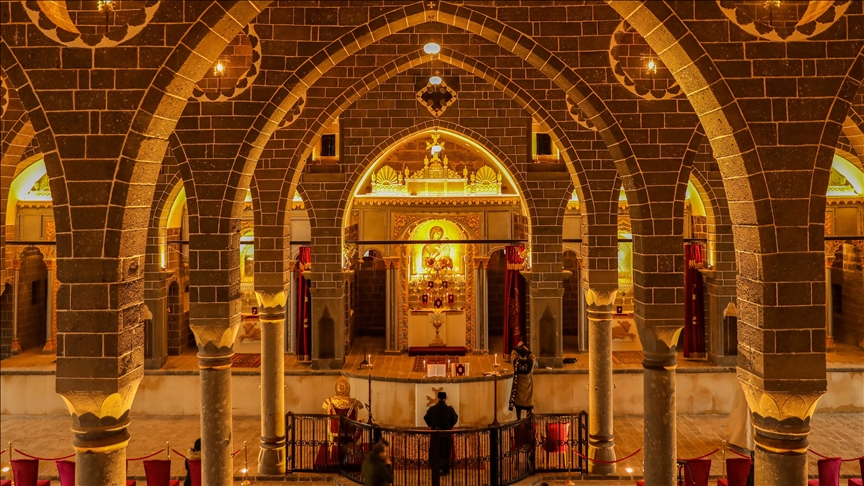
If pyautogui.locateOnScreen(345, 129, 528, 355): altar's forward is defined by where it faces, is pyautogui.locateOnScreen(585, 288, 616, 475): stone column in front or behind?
in front

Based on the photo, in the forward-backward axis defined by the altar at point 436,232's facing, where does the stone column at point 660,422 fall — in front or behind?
in front

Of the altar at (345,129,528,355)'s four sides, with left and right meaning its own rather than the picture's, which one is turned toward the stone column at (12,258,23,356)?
right

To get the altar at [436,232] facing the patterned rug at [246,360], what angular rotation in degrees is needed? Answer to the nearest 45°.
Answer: approximately 90° to its right

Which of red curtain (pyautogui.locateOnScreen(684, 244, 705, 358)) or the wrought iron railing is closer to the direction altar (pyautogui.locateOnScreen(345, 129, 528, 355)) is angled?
the wrought iron railing

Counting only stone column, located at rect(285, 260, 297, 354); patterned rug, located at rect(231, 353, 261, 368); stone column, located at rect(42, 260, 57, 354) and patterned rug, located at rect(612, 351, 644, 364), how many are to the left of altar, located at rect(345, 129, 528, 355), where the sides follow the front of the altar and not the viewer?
1

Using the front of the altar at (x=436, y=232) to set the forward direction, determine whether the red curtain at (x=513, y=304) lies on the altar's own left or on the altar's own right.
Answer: on the altar's own left

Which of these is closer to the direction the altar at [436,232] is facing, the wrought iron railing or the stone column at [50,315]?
the wrought iron railing

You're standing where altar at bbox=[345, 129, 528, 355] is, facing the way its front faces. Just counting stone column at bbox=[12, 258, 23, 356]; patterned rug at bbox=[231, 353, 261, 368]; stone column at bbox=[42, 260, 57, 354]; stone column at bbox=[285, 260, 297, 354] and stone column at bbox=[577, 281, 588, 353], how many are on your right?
4

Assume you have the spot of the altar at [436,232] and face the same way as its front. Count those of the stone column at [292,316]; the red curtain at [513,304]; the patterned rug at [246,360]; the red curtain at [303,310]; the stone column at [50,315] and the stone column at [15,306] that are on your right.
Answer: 5

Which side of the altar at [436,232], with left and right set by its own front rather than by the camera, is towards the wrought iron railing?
front

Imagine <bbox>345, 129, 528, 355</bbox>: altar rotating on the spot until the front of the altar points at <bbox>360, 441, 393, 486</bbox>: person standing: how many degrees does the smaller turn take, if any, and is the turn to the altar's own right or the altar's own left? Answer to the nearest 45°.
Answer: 0° — it already faces them

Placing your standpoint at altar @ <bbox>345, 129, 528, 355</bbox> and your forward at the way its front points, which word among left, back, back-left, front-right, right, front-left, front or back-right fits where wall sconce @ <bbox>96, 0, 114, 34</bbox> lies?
front

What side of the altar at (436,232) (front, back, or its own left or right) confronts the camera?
front

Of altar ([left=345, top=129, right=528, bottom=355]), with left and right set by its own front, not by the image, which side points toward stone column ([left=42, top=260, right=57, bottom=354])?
right

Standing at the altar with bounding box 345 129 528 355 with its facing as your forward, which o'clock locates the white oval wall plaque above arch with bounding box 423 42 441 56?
The white oval wall plaque above arch is roughly at 12 o'clock from the altar.
